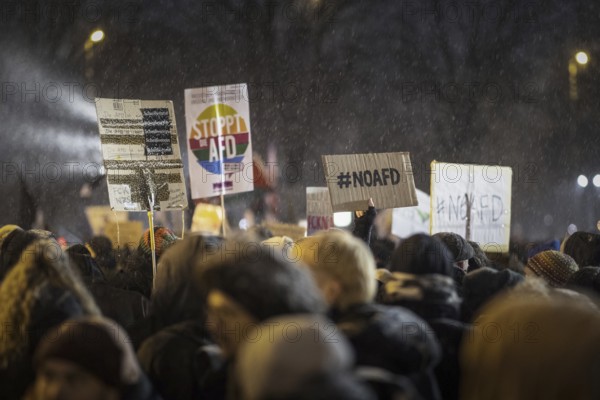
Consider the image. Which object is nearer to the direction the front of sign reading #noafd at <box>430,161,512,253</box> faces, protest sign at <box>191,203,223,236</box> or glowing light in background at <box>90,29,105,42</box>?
the protest sign

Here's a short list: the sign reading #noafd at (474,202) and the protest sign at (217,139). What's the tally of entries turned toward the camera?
2

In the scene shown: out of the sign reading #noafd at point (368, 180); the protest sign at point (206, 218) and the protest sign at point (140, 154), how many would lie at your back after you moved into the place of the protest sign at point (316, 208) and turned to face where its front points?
0

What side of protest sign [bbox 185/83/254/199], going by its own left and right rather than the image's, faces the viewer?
front

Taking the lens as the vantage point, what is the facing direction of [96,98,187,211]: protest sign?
facing the viewer

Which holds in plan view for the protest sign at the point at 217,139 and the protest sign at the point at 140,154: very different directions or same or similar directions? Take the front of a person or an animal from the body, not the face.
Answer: same or similar directions

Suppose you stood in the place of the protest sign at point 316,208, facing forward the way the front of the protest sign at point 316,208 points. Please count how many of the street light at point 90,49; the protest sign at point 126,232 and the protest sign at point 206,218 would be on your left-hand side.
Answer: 0

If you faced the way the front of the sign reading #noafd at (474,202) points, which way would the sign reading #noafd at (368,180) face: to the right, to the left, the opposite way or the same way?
the same way

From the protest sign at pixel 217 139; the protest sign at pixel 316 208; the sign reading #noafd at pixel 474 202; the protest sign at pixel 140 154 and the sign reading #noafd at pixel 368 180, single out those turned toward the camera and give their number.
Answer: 5

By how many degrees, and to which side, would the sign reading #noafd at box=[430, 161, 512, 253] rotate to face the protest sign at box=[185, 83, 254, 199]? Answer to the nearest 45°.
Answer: approximately 45° to its right

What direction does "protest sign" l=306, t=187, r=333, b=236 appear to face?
toward the camera

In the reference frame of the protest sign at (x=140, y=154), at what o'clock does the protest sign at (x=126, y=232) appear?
the protest sign at (x=126, y=232) is roughly at 6 o'clock from the protest sign at (x=140, y=154).

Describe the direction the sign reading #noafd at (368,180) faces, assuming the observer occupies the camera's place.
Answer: facing the viewer
